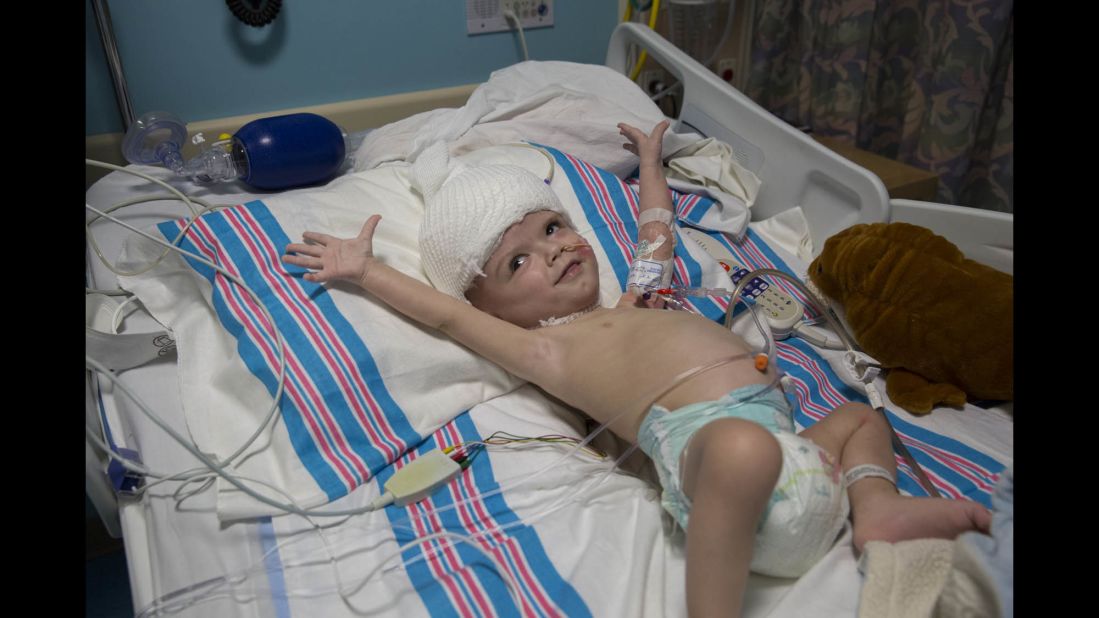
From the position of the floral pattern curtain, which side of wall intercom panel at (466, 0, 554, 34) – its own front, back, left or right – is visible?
left

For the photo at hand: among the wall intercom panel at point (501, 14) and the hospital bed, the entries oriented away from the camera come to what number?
0

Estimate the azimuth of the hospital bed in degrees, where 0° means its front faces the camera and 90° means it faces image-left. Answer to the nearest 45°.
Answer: approximately 315°

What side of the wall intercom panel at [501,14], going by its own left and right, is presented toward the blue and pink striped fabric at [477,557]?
front

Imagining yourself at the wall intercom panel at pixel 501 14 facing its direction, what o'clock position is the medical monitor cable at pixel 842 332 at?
The medical monitor cable is roughly at 11 o'clock from the wall intercom panel.

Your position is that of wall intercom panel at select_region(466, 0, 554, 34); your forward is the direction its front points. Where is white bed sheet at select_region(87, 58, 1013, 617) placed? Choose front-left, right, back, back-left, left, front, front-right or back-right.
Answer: front

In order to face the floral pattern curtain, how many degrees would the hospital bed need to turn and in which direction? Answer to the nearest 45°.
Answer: approximately 90° to its left

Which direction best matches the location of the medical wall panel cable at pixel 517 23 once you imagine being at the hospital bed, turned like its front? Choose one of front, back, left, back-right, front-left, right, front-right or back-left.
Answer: back-left

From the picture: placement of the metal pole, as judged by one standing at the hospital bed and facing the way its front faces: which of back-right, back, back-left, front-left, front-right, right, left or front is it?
back

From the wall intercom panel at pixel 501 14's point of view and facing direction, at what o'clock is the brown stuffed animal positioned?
The brown stuffed animal is roughly at 11 o'clock from the wall intercom panel.

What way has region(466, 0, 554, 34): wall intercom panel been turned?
toward the camera

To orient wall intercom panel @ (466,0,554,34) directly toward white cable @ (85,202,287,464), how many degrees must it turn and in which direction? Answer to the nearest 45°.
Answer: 0° — it already faces it

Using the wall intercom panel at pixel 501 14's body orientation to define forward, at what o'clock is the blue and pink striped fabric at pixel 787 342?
The blue and pink striped fabric is roughly at 11 o'clock from the wall intercom panel.
